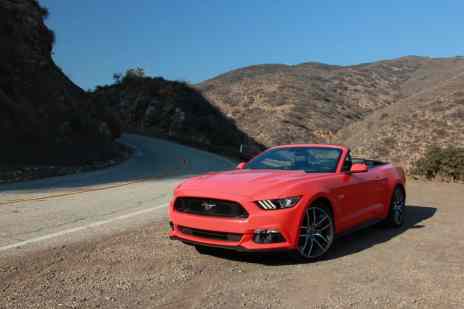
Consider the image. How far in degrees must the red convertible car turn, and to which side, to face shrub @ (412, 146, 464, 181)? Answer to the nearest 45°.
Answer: approximately 180°

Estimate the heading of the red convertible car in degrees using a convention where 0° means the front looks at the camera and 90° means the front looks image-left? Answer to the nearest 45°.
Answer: approximately 45°
